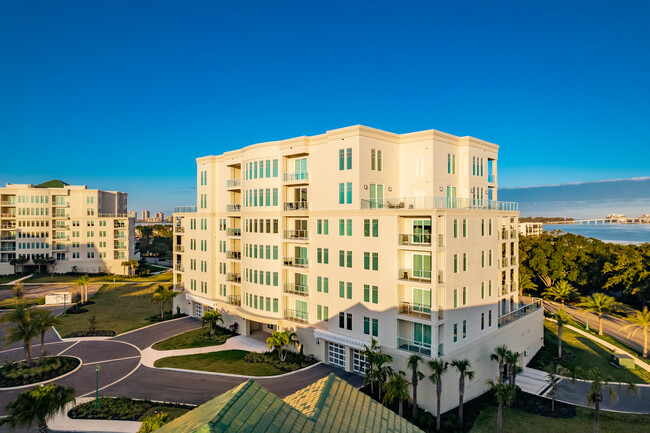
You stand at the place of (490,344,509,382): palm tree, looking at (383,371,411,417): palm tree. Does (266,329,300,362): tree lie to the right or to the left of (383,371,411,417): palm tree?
right

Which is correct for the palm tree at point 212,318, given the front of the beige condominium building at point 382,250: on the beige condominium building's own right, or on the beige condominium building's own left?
on the beige condominium building's own right

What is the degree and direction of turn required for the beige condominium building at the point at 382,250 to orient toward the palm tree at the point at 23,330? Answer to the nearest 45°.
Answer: approximately 45° to its right

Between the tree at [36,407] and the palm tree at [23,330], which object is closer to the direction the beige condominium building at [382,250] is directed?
the tree

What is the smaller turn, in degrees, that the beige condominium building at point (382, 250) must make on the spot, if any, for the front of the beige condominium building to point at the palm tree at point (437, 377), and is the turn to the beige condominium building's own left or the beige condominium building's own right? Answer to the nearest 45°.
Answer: approximately 45° to the beige condominium building's own left

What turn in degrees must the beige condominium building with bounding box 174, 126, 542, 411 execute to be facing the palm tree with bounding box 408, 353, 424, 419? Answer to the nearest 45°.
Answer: approximately 45° to its left

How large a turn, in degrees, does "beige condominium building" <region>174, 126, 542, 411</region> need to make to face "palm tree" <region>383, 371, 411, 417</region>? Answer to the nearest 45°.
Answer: approximately 45° to its left

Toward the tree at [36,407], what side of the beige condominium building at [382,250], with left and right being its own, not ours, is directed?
front

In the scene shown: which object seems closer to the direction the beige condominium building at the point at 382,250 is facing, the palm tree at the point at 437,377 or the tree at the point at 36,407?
the tree

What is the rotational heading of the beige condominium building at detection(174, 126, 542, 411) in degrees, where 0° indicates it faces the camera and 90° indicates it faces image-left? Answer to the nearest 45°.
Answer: approximately 45°

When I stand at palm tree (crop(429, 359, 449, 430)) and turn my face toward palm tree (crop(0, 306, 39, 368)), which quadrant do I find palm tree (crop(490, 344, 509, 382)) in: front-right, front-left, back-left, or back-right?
back-right
